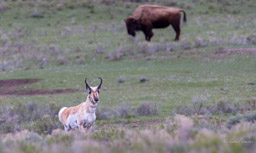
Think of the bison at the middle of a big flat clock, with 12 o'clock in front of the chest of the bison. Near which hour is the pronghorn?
The pronghorn is roughly at 9 o'clock from the bison.

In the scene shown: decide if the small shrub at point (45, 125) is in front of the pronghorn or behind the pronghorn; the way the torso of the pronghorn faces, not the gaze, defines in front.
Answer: behind

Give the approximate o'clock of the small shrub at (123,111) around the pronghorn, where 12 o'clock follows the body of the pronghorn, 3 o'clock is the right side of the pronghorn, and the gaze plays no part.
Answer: The small shrub is roughly at 8 o'clock from the pronghorn.

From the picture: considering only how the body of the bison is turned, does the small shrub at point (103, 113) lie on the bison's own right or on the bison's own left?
on the bison's own left

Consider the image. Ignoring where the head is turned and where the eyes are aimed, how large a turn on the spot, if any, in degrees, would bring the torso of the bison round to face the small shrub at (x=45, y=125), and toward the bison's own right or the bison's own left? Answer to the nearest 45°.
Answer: approximately 90° to the bison's own left

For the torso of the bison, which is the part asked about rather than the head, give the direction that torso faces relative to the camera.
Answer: to the viewer's left

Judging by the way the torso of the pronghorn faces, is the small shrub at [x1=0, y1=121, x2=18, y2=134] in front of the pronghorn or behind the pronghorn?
behind

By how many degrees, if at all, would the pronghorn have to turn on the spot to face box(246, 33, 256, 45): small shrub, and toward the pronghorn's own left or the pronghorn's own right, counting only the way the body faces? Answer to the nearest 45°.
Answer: approximately 90° to the pronghorn's own left

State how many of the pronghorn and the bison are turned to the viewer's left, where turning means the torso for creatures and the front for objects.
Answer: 1

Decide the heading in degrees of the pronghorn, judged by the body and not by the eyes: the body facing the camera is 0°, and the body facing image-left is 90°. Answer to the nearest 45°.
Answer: approximately 315°
